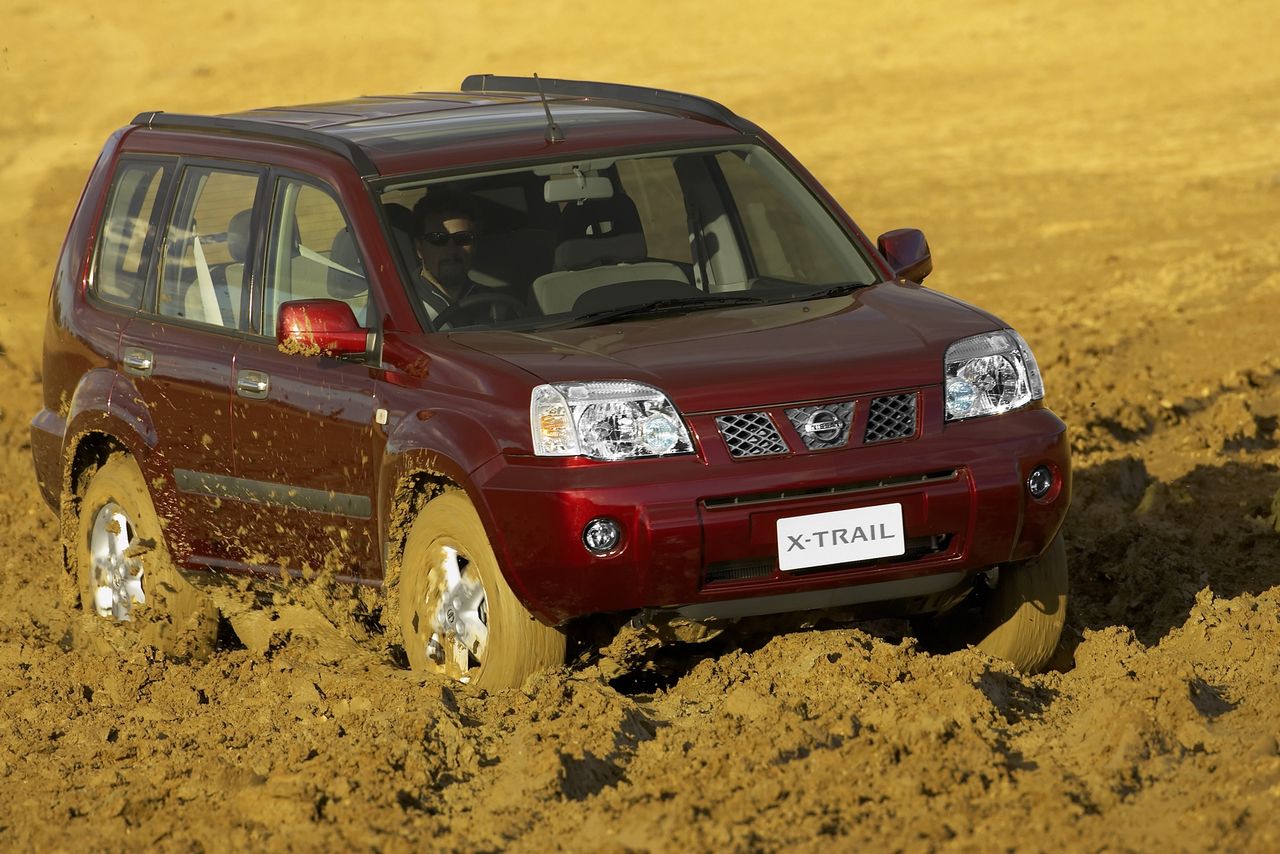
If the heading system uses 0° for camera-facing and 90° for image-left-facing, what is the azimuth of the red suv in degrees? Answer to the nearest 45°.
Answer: approximately 315°

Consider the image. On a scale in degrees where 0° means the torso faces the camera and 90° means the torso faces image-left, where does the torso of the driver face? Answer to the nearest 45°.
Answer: approximately 315°
